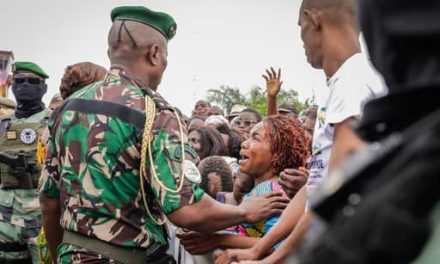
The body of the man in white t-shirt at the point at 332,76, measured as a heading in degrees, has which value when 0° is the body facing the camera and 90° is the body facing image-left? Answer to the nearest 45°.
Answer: approximately 90°

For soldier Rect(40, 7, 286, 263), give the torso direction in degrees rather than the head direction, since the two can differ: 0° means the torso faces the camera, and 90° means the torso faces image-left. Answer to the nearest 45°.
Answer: approximately 225°

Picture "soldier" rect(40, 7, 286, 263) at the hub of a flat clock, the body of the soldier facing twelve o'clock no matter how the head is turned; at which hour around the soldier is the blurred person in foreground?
The blurred person in foreground is roughly at 4 o'clock from the soldier.

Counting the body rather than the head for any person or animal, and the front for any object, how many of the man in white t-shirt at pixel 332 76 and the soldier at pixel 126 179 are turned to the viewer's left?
1

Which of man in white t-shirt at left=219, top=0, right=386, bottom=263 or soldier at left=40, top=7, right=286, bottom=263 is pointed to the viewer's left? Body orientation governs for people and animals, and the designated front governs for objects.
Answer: the man in white t-shirt

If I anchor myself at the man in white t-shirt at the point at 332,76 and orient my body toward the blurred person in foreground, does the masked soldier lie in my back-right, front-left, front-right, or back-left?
back-right

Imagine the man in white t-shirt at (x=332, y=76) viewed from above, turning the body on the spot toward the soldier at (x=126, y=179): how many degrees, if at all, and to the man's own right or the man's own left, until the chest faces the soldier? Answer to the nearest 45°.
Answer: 0° — they already face them

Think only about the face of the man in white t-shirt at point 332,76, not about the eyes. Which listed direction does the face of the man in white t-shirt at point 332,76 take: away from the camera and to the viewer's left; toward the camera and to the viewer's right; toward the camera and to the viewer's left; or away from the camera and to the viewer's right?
away from the camera and to the viewer's left

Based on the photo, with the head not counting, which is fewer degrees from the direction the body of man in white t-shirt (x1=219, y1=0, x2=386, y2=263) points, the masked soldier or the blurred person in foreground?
the masked soldier

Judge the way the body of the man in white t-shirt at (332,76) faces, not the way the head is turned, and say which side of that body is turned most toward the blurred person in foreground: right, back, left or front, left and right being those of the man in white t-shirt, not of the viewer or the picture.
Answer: left

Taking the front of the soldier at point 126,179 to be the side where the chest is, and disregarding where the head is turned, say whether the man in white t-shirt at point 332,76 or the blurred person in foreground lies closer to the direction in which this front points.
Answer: the man in white t-shirt

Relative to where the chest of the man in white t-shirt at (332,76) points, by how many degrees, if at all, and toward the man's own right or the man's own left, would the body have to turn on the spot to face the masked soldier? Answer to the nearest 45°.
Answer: approximately 45° to the man's own right
